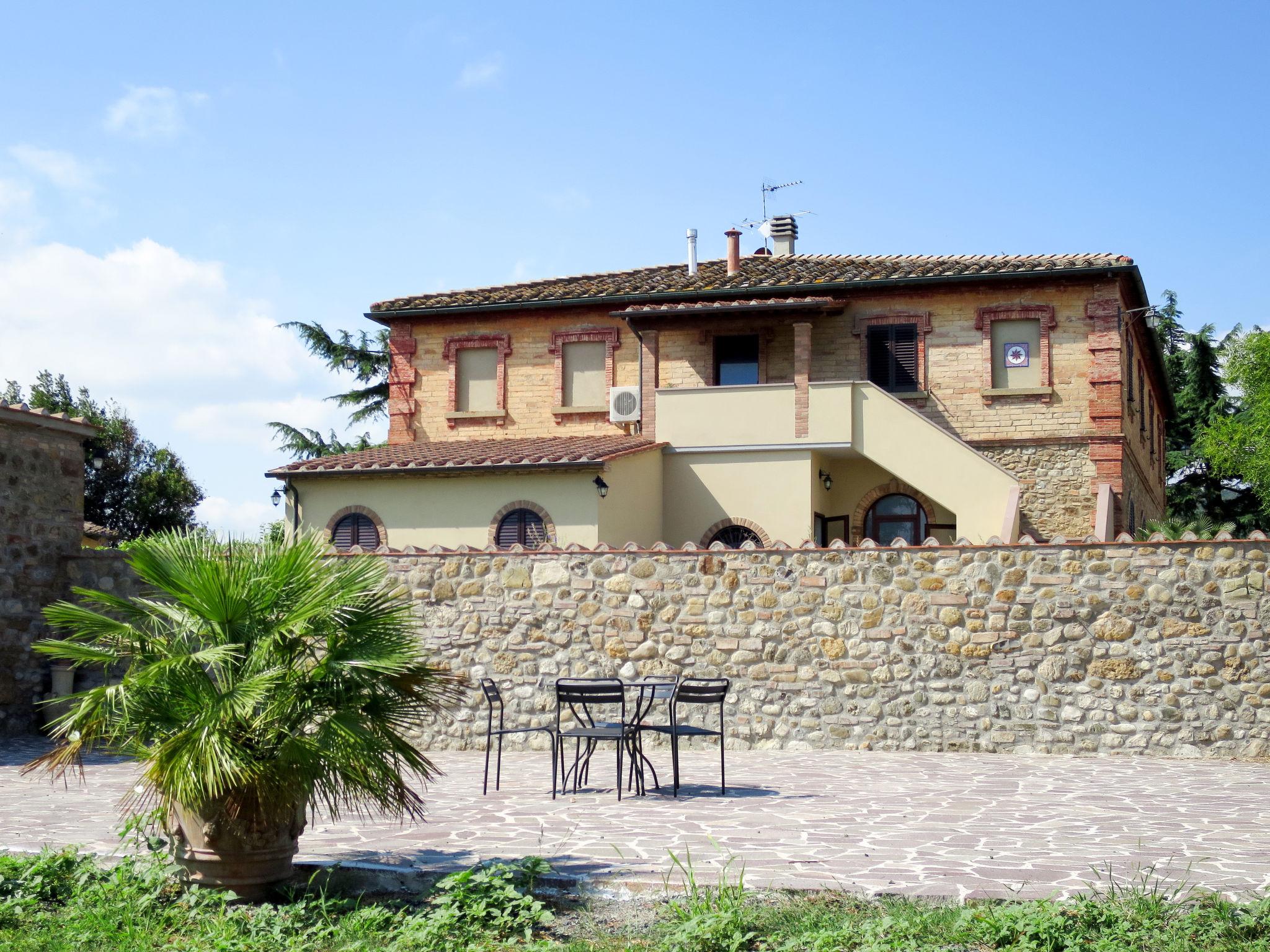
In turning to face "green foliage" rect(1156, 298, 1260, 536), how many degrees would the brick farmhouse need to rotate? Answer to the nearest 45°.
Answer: approximately 135° to its left

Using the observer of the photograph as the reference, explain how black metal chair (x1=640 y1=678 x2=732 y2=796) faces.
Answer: facing away from the viewer and to the left of the viewer

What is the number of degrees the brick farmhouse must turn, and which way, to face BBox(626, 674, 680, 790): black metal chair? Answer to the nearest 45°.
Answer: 0° — it already faces it

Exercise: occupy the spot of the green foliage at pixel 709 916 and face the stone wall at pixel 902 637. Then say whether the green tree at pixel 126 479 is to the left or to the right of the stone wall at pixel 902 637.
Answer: left

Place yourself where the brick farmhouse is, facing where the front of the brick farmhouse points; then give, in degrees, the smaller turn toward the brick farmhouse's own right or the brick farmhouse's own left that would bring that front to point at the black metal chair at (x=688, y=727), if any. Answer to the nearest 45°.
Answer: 0° — it already faces it

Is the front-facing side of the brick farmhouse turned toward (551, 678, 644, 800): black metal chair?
yes

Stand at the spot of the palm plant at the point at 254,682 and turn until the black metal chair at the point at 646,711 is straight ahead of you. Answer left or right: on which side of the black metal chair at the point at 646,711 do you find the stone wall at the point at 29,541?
left

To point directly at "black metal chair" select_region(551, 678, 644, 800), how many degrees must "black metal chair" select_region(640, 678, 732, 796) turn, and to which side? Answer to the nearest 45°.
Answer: approximately 45° to its left

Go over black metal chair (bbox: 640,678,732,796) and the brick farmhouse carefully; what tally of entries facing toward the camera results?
1

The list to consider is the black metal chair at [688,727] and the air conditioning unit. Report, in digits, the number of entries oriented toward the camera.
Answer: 1

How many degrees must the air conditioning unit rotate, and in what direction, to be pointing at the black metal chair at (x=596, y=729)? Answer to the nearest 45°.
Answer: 0° — it already faces it
